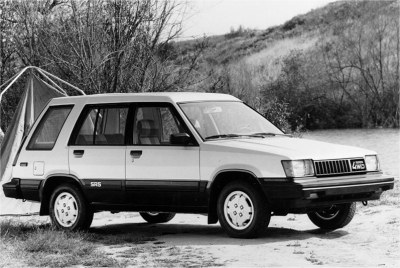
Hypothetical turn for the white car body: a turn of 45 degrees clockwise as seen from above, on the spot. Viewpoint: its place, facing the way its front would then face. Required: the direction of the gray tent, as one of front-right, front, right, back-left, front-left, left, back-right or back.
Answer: back-right

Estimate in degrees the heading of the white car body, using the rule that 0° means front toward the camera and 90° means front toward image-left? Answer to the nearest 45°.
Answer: approximately 315°
